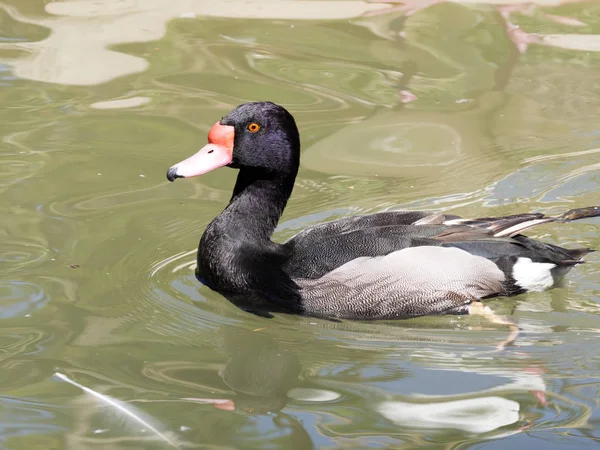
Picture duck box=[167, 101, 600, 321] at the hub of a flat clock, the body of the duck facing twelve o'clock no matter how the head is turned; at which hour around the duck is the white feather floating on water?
The white feather floating on water is roughly at 10 o'clock from the duck.

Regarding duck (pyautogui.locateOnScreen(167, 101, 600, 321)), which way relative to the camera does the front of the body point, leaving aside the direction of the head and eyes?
to the viewer's left
